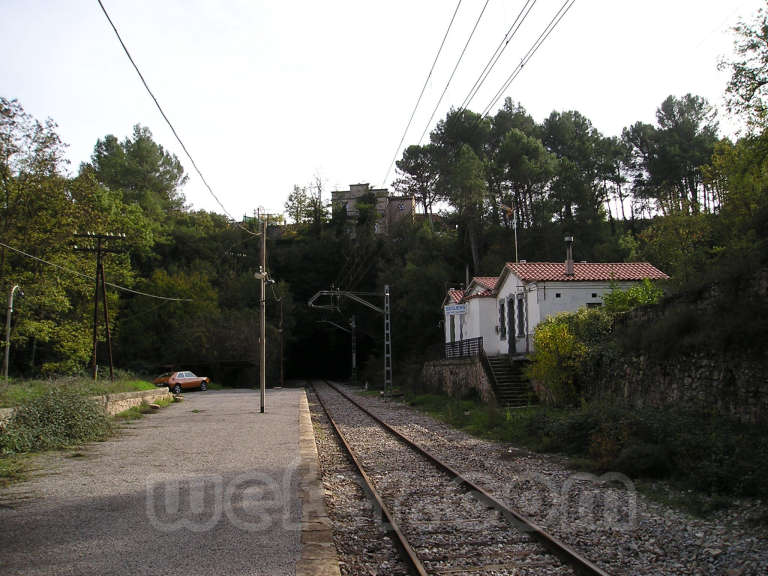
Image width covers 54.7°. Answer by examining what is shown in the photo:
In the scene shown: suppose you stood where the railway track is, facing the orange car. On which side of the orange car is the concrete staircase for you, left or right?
right

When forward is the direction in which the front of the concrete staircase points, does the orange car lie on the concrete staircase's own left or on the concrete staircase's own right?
on the concrete staircase's own right

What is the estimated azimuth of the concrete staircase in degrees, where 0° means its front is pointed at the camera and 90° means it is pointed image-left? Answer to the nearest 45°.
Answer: approximately 0°

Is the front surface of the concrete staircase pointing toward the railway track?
yes

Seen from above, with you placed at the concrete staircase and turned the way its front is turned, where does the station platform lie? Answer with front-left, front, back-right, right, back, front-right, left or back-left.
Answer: front

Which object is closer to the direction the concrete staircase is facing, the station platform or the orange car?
the station platform

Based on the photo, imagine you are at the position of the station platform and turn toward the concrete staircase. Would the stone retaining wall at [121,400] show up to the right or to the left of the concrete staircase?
left

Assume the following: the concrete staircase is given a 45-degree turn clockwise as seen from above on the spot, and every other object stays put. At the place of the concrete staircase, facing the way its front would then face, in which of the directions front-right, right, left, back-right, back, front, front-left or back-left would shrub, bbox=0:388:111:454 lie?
front

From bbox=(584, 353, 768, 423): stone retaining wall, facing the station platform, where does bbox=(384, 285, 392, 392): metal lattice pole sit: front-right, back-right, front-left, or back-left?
back-right
